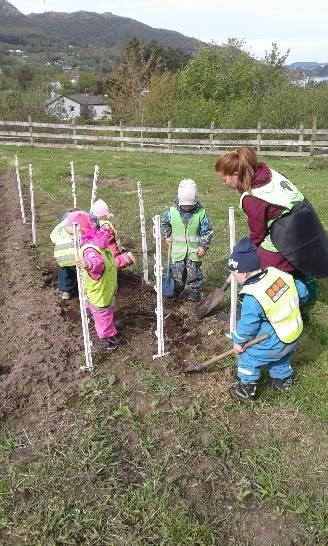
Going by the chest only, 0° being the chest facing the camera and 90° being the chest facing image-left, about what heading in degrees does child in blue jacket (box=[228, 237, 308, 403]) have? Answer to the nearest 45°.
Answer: approximately 135°

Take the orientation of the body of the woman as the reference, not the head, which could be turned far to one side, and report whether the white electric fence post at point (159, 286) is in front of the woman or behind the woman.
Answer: in front

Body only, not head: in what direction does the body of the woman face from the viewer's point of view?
to the viewer's left

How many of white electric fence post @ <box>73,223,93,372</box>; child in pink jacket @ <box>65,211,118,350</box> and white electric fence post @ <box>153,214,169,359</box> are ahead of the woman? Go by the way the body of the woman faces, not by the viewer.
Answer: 3

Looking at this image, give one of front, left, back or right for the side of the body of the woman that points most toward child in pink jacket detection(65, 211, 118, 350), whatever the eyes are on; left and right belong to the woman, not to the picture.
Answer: front

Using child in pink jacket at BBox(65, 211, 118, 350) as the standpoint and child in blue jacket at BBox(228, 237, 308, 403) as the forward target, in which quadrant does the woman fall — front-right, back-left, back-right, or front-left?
front-left

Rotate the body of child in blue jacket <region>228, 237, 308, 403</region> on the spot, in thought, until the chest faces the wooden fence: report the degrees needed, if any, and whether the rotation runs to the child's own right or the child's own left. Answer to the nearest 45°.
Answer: approximately 45° to the child's own right

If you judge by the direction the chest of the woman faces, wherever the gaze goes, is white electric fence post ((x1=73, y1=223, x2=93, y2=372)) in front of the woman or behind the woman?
in front
